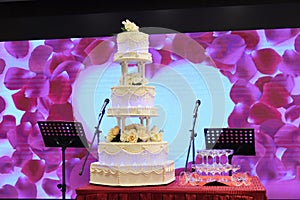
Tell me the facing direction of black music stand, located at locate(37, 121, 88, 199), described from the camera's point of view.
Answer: facing away from the viewer and to the right of the viewer

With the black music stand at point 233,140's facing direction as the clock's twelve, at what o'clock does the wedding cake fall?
The wedding cake is roughly at 8 o'clock from the black music stand.

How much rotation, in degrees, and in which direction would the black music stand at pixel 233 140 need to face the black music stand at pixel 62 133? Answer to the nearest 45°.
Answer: approximately 90° to its left

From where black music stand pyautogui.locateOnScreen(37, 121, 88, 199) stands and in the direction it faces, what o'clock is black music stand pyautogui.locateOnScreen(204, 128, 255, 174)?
black music stand pyautogui.locateOnScreen(204, 128, 255, 174) is roughly at 2 o'clock from black music stand pyautogui.locateOnScreen(37, 121, 88, 199).

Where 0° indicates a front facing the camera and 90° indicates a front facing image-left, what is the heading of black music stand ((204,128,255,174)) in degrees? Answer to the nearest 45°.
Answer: approximately 180°

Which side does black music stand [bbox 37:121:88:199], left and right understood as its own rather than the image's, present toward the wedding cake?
right
